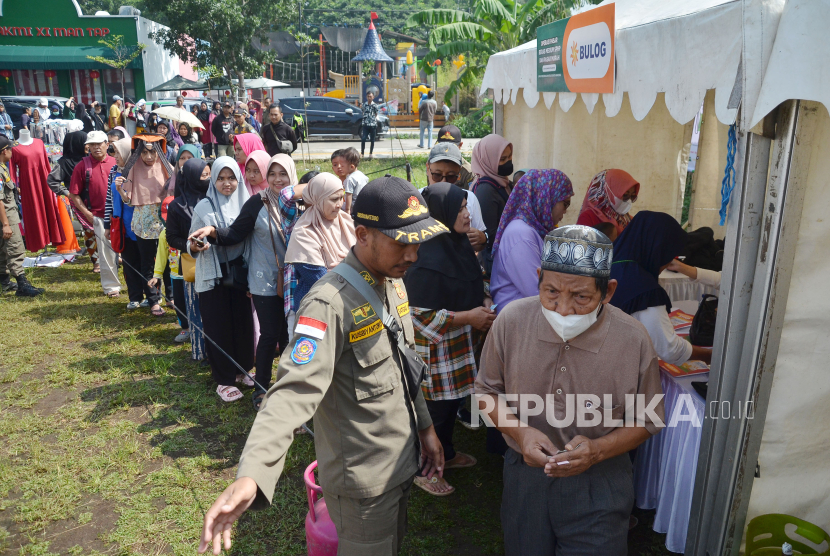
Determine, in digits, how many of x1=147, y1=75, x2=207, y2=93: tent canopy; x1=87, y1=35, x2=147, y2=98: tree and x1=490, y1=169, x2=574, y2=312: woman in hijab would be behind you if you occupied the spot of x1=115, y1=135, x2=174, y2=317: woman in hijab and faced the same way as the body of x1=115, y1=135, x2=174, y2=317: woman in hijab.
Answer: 2

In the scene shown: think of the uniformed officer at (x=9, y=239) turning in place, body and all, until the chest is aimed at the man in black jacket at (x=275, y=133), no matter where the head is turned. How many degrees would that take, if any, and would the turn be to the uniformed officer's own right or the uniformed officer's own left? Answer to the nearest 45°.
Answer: approximately 45° to the uniformed officer's own left

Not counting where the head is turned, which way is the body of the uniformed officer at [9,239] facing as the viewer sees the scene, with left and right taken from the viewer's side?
facing to the right of the viewer

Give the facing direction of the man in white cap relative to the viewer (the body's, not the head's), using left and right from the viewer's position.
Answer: facing the viewer and to the right of the viewer

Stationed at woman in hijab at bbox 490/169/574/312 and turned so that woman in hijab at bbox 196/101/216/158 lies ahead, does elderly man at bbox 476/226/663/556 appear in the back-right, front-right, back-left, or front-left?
back-left

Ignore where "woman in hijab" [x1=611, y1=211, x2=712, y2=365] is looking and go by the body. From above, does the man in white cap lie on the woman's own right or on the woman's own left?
on the woman's own left

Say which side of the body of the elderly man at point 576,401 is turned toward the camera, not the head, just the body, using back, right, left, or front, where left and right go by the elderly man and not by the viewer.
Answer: front

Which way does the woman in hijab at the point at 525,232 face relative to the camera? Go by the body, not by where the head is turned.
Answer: to the viewer's right

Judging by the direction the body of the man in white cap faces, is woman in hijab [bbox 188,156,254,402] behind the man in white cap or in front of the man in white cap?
in front
